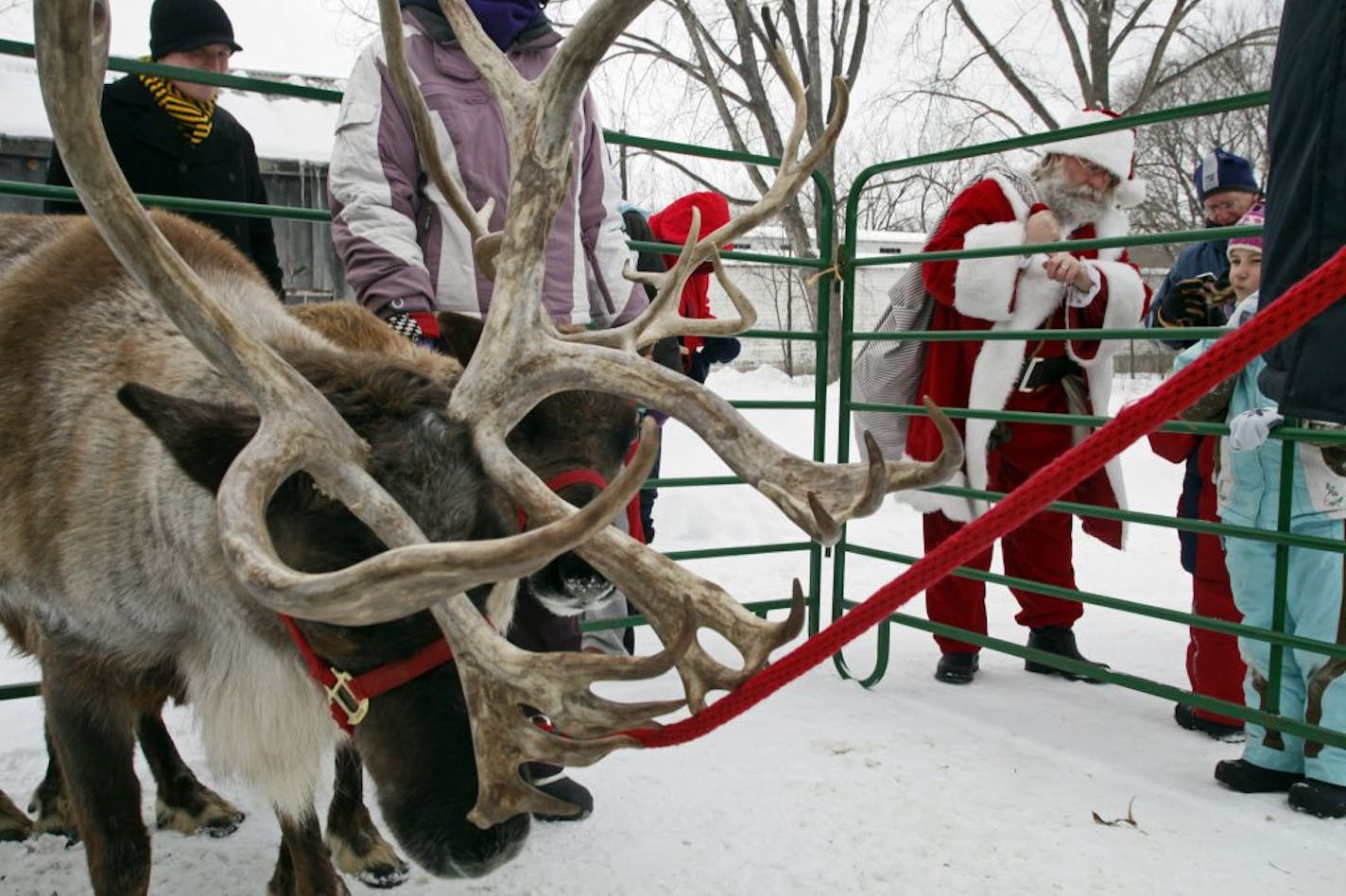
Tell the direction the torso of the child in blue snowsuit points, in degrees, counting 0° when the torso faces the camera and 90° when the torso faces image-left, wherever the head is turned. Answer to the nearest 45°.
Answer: approximately 45°

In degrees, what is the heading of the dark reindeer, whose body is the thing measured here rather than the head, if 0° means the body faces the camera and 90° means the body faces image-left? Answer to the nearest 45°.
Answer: approximately 315°

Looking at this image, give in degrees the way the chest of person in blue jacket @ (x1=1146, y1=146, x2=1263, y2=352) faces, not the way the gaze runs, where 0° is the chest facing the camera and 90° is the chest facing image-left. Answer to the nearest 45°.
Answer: approximately 45°

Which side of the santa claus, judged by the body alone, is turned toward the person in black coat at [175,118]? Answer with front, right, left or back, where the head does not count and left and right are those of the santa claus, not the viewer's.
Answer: right

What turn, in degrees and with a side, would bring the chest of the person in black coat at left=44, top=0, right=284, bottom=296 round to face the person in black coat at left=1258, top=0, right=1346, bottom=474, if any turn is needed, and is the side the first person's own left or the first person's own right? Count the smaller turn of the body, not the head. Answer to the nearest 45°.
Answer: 0° — they already face them

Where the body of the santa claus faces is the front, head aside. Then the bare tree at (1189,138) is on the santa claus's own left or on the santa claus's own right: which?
on the santa claus's own left

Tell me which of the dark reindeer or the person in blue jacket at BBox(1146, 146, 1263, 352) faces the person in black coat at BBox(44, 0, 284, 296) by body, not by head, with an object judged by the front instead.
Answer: the person in blue jacket

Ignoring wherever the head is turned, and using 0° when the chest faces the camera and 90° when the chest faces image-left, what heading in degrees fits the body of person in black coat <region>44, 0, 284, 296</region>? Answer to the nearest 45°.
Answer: approximately 315°

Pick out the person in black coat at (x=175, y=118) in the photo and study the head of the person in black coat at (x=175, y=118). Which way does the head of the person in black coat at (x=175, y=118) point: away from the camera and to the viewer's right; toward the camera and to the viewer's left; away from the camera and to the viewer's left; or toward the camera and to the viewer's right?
toward the camera and to the viewer's right

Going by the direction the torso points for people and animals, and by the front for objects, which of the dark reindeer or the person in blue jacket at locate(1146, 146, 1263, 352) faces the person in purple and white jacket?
the person in blue jacket
